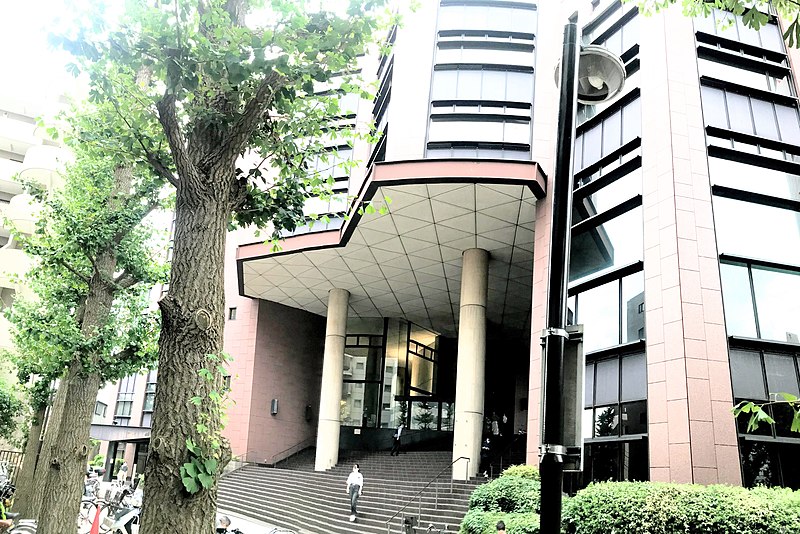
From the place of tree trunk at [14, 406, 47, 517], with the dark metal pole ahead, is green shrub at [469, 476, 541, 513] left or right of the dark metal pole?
left

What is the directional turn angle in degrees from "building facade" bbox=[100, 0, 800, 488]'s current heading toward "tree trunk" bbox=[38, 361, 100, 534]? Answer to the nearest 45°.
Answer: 0° — it already faces it

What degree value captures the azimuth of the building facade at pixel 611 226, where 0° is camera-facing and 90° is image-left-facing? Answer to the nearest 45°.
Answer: approximately 45°

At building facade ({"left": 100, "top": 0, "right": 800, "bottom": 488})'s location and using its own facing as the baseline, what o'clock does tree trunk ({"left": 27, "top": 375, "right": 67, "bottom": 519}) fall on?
The tree trunk is roughly at 1 o'clock from the building facade.
